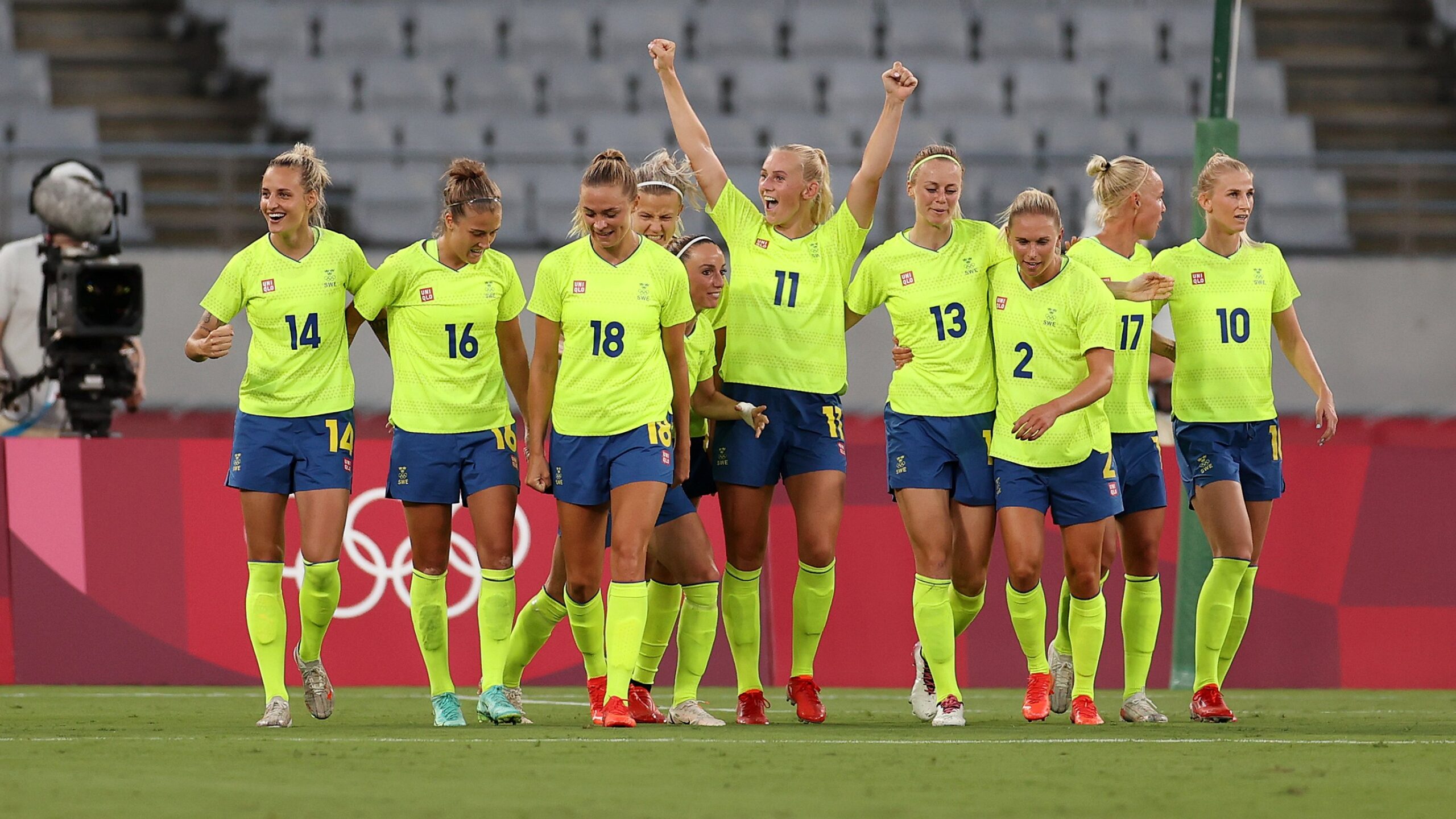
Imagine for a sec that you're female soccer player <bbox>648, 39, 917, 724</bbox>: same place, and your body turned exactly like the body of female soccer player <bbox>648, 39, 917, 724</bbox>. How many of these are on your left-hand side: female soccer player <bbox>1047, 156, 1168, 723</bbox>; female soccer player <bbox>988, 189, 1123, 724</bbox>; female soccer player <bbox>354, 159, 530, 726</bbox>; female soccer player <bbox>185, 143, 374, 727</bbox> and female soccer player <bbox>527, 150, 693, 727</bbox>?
2

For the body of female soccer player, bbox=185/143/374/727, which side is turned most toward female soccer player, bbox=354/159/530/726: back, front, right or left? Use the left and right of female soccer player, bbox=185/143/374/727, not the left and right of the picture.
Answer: left

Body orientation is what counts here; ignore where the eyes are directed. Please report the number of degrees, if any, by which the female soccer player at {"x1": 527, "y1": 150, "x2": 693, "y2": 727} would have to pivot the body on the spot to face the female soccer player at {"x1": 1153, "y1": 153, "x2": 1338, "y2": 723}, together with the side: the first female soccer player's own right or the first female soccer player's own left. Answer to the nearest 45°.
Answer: approximately 90° to the first female soccer player's own left

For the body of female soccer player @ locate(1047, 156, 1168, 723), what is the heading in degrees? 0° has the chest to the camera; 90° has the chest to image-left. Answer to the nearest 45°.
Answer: approximately 315°

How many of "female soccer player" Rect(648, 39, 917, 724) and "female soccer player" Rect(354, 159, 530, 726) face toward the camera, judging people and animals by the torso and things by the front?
2

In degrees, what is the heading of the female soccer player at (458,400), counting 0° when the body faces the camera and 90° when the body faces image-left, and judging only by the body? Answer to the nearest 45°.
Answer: approximately 0°

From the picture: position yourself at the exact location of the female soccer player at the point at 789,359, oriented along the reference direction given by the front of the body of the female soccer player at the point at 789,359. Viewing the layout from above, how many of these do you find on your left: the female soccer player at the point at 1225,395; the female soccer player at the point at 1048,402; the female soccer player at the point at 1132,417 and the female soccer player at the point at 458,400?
3

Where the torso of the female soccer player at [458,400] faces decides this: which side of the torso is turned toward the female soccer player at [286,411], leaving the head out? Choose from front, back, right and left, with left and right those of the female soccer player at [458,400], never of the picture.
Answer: right

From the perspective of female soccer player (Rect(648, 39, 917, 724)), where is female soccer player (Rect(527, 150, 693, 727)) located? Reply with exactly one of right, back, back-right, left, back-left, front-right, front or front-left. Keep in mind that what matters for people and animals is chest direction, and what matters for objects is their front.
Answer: front-right

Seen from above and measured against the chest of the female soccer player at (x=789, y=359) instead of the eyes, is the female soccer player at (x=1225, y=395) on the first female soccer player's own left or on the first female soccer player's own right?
on the first female soccer player's own left
